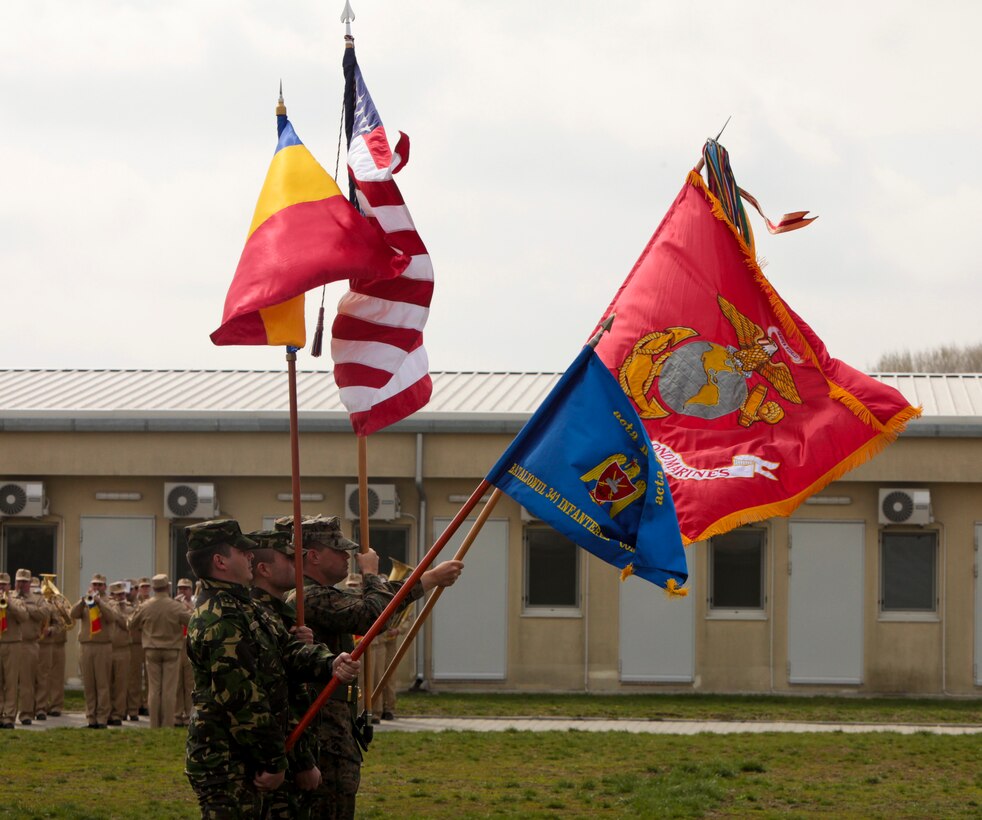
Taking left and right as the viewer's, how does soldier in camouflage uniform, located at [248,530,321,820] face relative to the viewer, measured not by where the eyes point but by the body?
facing to the right of the viewer

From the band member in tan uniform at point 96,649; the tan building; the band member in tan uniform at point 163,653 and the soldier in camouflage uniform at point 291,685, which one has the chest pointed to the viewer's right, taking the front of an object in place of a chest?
the soldier in camouflage uniform

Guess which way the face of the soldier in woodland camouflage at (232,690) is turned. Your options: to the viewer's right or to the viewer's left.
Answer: to the viewer's right

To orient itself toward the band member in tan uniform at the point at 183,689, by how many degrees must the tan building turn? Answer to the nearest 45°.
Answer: approximately 45° to its right

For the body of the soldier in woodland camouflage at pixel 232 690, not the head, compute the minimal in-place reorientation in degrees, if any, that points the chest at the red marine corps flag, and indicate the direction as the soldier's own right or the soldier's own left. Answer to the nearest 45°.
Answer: approximately 45° to the soldier's own left

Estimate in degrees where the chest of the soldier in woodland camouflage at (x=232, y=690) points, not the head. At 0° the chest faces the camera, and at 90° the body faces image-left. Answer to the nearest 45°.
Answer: approximately 270°
